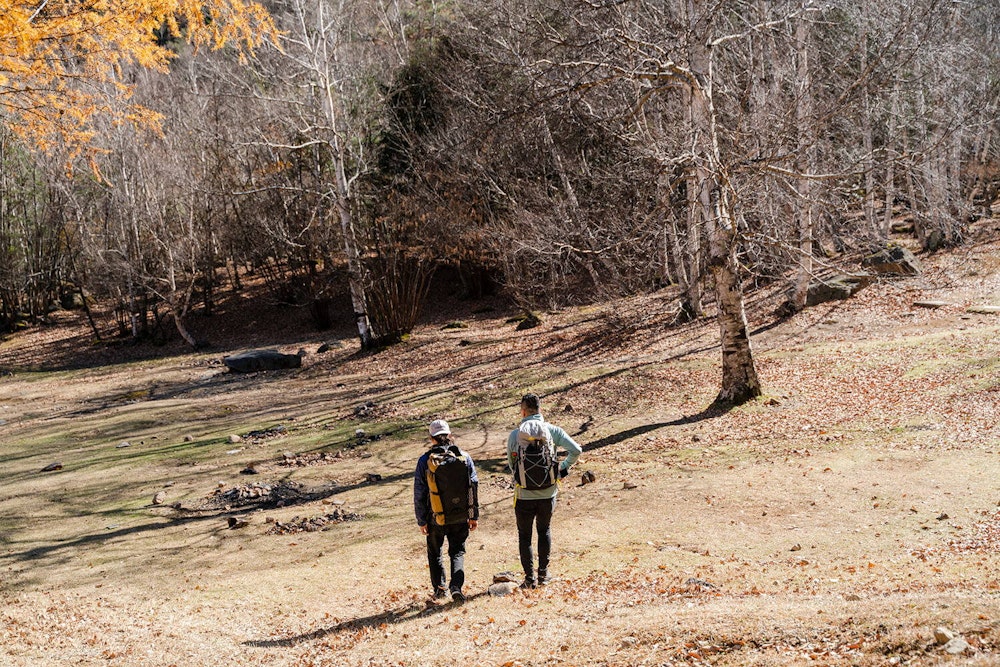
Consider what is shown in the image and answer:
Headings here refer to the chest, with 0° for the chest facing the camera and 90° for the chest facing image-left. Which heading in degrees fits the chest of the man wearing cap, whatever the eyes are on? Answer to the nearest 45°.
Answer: approximately 180°

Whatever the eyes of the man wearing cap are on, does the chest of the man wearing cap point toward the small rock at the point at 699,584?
no

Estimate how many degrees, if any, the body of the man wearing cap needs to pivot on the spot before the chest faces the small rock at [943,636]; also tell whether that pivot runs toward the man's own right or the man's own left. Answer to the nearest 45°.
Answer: approximately 135° to the man's own right

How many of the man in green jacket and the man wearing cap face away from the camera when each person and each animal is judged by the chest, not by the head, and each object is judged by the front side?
2

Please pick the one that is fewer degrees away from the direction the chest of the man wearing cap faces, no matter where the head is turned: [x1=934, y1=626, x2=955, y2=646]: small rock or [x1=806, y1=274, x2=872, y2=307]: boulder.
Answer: the boulder

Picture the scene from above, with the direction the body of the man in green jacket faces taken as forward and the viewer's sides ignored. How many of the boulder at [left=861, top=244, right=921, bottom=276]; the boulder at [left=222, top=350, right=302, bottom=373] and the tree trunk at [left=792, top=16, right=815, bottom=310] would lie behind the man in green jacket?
0

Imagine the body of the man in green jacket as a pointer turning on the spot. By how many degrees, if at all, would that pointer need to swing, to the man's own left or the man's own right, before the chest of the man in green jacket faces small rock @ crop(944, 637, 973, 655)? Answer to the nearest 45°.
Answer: approximately 135° to the man's own right

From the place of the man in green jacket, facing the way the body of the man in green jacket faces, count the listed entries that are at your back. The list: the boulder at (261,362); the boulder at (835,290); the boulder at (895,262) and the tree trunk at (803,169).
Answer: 0

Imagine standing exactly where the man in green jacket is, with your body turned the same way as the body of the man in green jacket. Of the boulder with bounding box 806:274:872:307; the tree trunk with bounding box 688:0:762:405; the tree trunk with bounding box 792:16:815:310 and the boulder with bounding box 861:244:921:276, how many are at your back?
0

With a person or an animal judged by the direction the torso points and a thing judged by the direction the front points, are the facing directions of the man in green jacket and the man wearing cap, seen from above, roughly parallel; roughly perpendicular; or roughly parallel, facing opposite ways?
roughly parallel

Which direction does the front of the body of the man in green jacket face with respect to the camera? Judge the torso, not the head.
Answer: away from the camera
